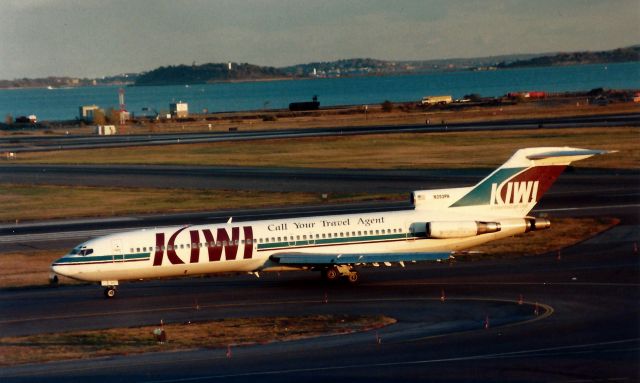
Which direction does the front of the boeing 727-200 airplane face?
to the viewer's left
